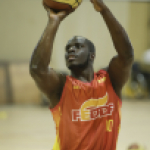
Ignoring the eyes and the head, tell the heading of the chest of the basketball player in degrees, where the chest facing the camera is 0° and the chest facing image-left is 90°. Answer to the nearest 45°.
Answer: approximately 0°
